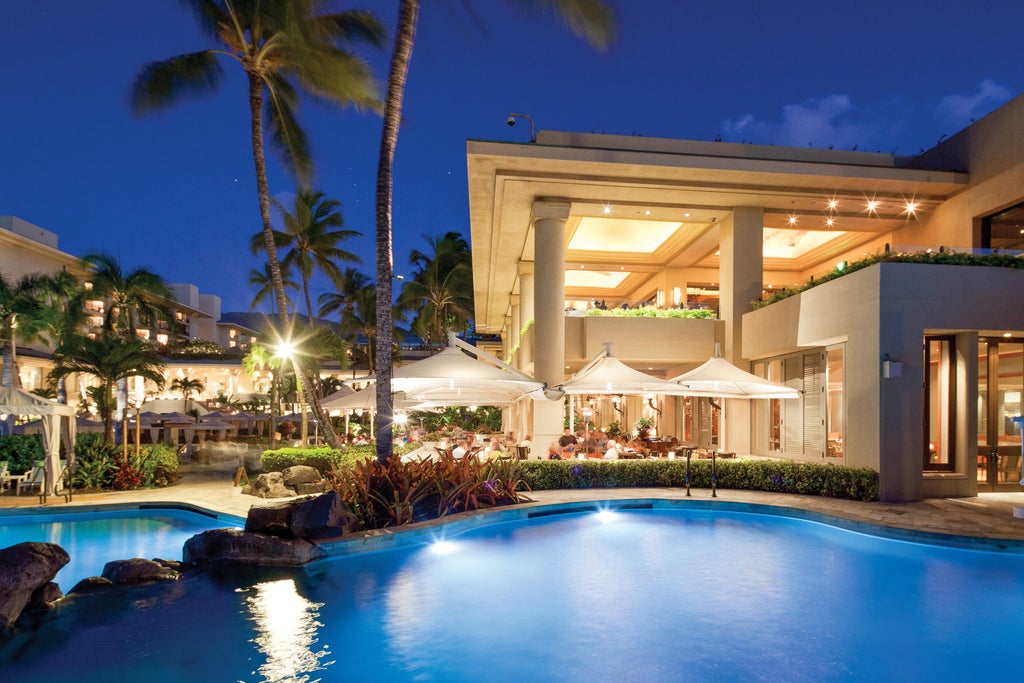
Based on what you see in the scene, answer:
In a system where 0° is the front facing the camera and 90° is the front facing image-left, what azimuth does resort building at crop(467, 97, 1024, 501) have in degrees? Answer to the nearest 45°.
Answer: approximately 45°

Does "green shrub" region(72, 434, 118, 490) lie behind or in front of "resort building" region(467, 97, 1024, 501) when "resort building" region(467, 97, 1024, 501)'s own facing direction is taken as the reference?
in front

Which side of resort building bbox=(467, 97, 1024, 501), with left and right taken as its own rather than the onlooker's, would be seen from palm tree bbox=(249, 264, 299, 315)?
right

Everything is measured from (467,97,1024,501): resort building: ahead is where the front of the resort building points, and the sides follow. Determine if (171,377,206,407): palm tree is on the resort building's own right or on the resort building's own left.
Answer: on the resort building's own right

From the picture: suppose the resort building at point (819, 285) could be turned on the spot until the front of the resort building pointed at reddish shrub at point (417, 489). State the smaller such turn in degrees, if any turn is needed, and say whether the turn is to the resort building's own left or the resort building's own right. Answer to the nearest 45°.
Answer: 0° — it already faces it

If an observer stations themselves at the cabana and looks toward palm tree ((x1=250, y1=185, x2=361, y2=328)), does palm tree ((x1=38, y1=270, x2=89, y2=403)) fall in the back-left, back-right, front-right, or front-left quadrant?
front-left

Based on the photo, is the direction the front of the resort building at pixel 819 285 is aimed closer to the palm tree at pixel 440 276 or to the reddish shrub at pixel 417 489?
the reddish shrub
